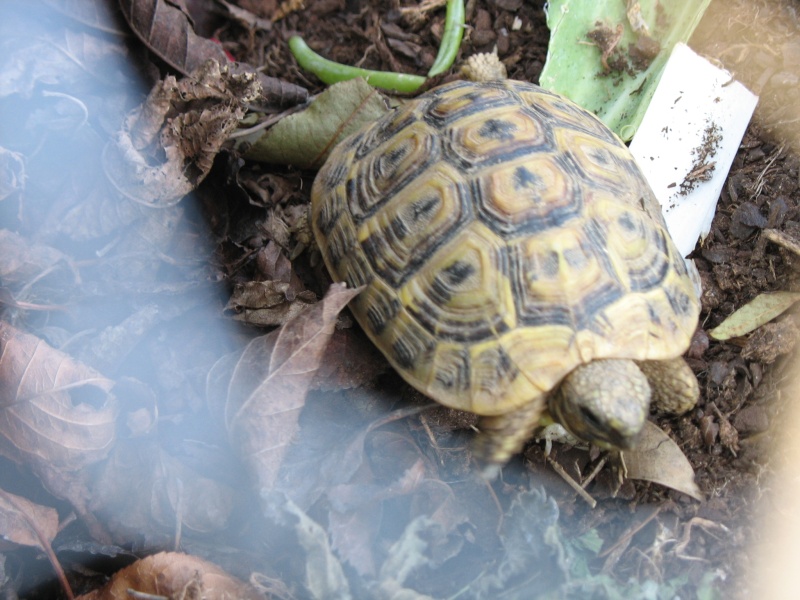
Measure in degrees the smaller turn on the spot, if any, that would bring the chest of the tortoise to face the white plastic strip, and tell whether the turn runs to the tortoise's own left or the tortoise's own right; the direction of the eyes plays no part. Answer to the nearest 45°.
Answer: approximately 135° to the tortoise's own left

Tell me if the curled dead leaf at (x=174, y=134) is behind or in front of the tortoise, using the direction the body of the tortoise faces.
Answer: behind

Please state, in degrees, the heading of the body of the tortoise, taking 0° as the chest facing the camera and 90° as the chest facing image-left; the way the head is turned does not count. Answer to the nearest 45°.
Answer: approximately 315°

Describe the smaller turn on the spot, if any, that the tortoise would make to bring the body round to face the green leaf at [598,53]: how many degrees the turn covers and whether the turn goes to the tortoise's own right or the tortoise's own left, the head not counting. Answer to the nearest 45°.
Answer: approximately 135° to the tortoise's own left

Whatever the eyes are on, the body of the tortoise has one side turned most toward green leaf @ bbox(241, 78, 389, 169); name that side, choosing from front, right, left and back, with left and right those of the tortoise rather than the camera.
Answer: back

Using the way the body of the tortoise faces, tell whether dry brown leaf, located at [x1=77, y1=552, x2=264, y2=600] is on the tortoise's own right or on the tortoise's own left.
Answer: on the tortoise's own right
